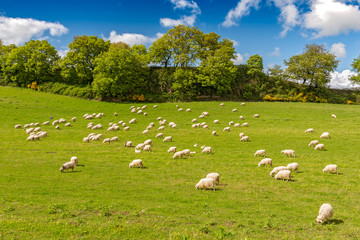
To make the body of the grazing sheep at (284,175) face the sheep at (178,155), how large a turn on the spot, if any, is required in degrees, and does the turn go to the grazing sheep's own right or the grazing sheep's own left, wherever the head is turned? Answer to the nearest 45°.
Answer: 0° — it already faces it

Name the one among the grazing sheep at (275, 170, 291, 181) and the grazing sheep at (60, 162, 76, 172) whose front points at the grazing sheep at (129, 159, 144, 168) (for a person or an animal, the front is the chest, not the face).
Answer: the grazing sheep at (275, 170, 291, 181)

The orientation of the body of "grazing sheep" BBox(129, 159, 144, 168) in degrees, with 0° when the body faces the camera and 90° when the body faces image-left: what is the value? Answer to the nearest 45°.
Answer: approximately 90°

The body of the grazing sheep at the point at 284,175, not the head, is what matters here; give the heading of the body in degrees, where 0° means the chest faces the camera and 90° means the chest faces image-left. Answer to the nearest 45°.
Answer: approximately 90°

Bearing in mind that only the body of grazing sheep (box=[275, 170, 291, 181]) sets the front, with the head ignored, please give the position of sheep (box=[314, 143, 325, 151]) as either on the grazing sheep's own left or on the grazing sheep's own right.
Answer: on the grazing sheep's own right

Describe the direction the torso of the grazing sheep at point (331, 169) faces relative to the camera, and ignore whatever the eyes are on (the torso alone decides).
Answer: to the viewer's left

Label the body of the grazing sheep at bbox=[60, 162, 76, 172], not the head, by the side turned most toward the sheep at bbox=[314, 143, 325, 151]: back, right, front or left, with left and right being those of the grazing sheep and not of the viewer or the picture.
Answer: back

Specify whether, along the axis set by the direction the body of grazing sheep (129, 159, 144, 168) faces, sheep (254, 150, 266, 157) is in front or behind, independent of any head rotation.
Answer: behind

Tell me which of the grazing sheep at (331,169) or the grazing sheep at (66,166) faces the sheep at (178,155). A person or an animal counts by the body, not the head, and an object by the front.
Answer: the grazing sheep at (331,169)

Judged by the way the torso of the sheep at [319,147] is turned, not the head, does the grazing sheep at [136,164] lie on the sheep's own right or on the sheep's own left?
on the sheep's own left

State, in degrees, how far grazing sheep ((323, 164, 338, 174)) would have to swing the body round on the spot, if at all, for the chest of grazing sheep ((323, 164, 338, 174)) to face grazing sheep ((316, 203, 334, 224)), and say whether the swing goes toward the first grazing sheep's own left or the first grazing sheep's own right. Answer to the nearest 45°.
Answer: approximately 90° to the first grazing sheep's own left

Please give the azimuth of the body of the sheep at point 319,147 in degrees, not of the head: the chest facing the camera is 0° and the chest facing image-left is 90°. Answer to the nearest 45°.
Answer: approximately 90°

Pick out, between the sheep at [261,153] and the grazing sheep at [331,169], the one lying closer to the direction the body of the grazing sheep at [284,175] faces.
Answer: the sheep
